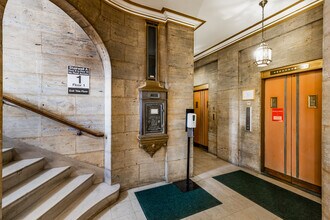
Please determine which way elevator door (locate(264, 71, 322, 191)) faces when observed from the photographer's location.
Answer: facing the viewer and to the left of the viewer

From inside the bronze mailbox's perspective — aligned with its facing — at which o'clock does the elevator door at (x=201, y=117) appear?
The elevator door is roughly at 7 o'clock from the bronze mailbox.

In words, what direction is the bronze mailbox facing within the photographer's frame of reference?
facing the viewer

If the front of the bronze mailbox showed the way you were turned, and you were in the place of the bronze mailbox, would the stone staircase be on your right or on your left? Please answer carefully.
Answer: on your right

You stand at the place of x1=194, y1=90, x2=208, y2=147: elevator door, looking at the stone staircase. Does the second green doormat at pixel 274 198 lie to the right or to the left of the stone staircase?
left

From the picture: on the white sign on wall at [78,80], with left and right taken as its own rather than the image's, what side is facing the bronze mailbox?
left

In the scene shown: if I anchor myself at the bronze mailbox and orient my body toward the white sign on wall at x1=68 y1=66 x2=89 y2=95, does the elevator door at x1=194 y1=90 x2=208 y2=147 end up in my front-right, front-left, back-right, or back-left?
back-right

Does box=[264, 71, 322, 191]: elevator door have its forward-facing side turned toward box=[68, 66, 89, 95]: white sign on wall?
yes

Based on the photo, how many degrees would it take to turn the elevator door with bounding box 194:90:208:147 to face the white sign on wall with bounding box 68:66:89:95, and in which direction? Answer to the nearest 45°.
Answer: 0° — it already faces it

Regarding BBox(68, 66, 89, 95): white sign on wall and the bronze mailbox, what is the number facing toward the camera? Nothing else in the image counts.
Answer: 2
